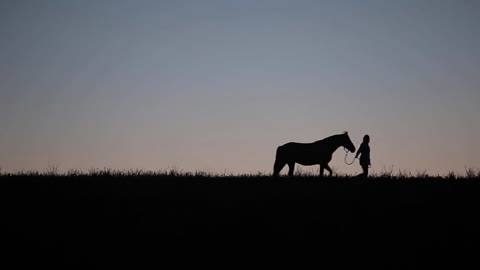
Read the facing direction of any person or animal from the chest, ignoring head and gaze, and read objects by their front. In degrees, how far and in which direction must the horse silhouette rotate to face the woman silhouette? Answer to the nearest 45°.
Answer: approximately 45° to its right

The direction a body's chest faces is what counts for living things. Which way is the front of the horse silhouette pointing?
to the viewer's right
